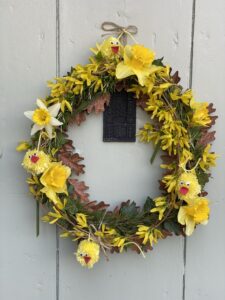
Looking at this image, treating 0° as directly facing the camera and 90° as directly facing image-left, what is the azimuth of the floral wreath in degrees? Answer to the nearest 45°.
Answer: approximately 0°

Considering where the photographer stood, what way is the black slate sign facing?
facing the viewer
